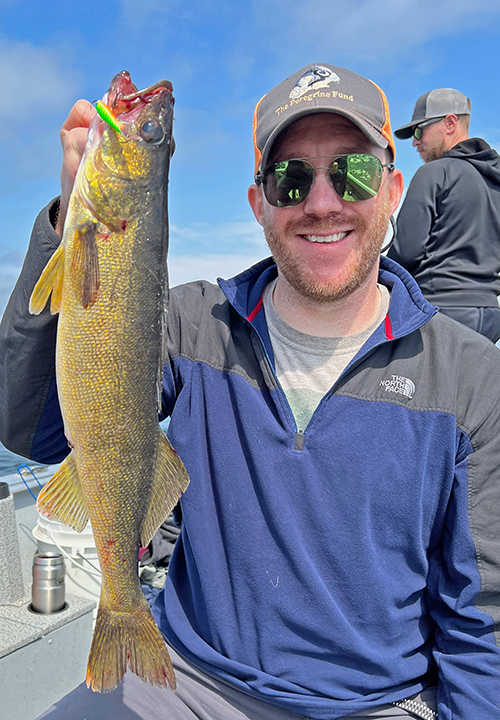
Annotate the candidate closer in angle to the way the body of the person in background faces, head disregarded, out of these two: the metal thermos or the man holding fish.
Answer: the metal thermos

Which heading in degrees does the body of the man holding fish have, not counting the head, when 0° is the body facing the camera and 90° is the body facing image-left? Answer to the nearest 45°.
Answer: approximately 0°

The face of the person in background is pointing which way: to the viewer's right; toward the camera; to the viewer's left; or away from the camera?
to the viewer's left

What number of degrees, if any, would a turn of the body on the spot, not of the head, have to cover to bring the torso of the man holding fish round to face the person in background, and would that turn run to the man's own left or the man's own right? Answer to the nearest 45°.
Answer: approximately 135° to the man's own left

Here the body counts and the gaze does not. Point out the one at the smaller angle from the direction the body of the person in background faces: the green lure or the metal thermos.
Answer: the metal thermos
